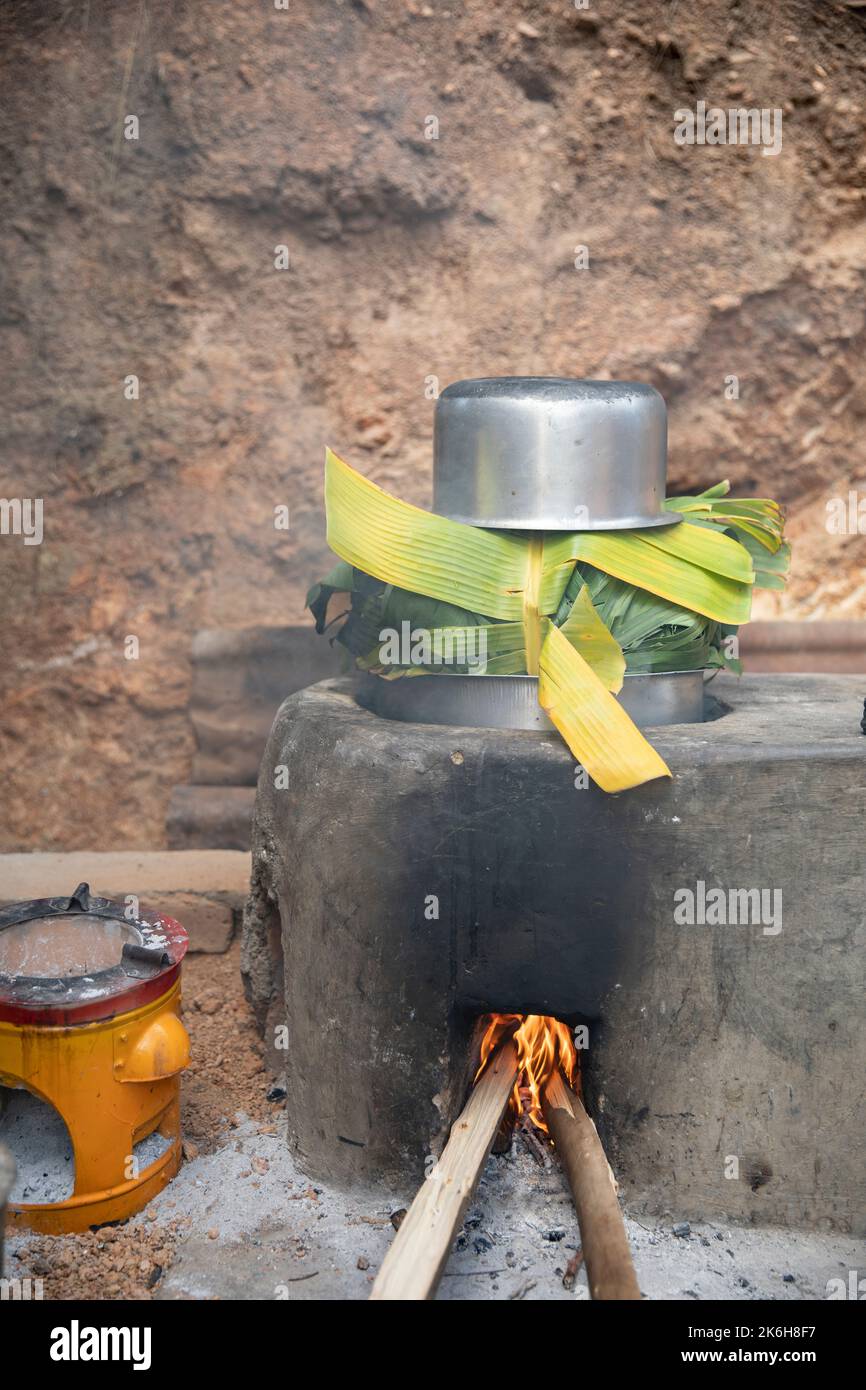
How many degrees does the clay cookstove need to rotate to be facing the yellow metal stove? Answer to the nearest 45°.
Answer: approximately 90° to its right

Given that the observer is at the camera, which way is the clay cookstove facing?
facing the viewer

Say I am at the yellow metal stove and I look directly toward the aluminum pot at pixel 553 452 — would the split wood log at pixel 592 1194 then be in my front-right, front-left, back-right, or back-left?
front-right
